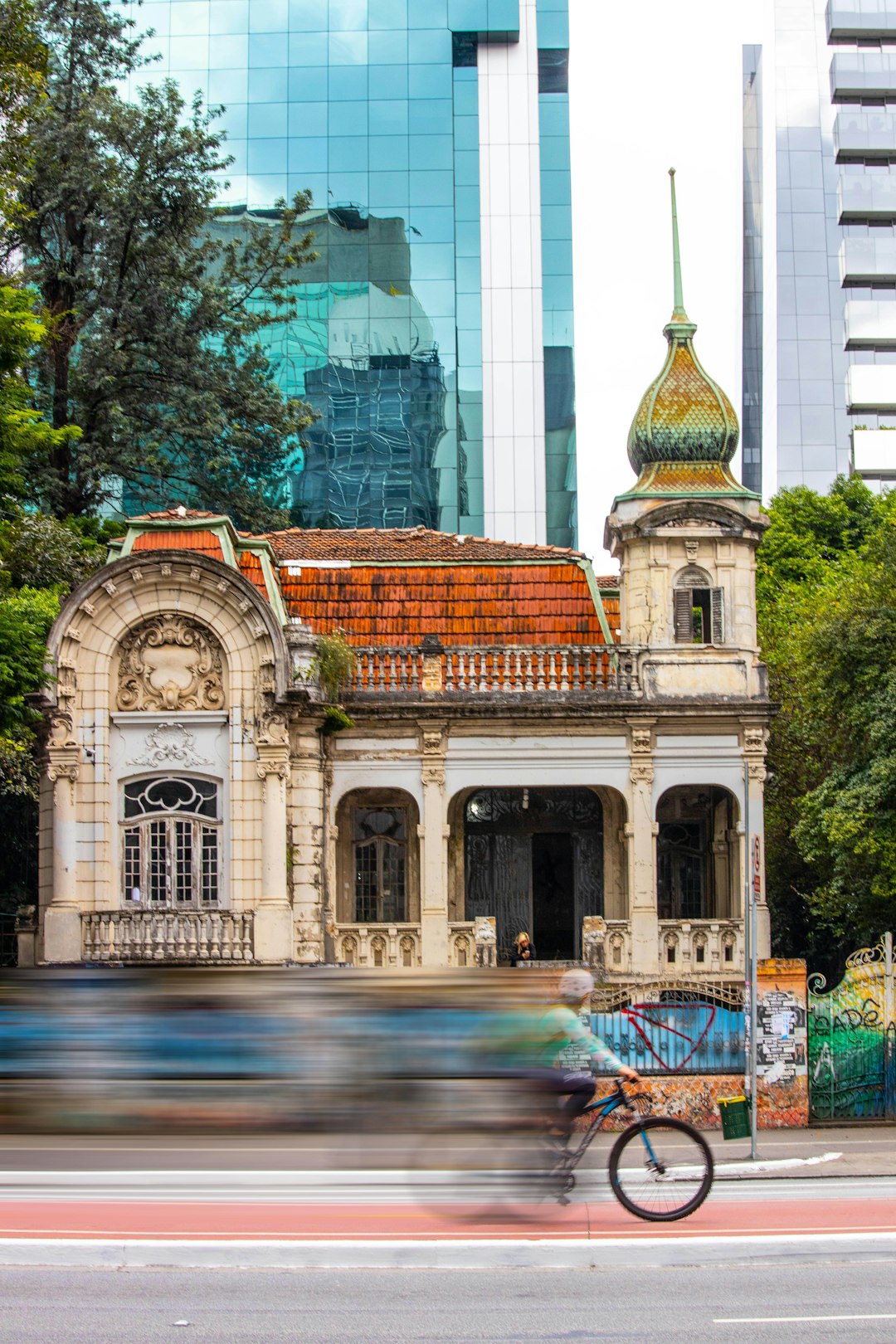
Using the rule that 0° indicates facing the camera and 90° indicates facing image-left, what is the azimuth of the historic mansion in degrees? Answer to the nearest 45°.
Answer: approximately 0°

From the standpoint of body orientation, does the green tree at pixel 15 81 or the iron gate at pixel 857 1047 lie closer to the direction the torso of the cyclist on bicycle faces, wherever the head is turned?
the iron gate

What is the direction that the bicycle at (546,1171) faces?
to the viewer's right

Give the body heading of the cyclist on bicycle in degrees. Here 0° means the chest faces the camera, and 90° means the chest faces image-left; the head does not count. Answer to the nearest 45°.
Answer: approximately 270°

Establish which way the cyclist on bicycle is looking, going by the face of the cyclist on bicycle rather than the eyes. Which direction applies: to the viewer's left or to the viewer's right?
to the viewer's right

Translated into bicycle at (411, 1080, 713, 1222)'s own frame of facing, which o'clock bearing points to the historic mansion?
The historic mansion is roughly at 9 o'clock from the bicycle.

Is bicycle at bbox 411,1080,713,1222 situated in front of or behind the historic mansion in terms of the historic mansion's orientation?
in front

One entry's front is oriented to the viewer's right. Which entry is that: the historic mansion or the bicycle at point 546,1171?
the bicycle

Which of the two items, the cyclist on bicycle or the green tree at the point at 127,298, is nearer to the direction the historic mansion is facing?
the cyclist on bicycle

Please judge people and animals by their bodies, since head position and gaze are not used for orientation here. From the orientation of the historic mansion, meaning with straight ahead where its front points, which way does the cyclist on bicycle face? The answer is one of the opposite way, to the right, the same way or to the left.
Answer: to the left

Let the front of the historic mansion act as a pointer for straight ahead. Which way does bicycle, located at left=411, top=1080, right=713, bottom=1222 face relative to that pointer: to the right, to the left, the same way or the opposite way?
to the left
